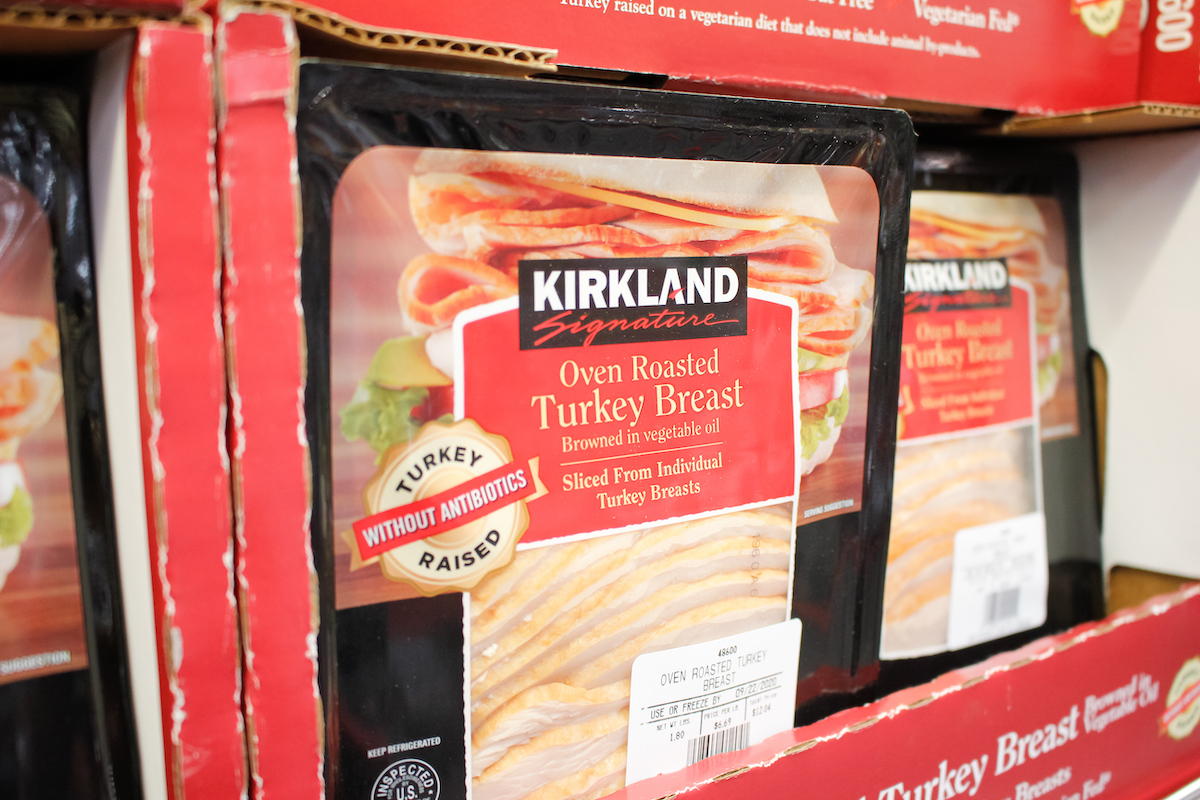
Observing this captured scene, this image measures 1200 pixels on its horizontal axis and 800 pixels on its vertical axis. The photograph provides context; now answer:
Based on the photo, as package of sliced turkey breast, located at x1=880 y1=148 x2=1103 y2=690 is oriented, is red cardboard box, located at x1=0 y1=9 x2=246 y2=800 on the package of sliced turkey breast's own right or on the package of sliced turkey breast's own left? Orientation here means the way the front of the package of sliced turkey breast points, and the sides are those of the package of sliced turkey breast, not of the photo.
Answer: on the package of sliced turkey breast's own right
